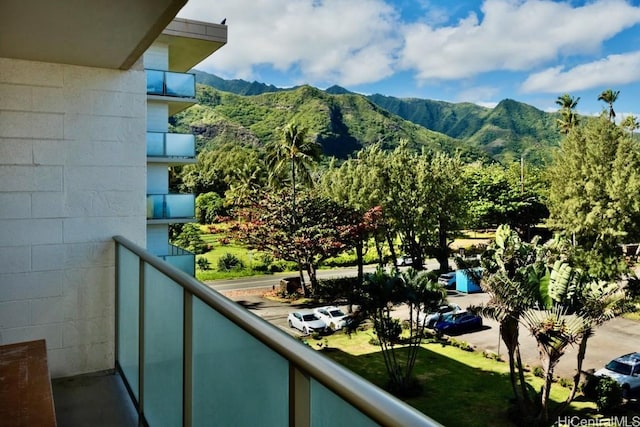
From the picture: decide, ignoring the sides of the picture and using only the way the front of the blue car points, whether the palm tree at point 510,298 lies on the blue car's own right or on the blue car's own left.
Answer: on the blue car's own left

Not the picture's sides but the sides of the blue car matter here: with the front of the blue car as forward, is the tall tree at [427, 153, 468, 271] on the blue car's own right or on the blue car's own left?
on the blue car's own right

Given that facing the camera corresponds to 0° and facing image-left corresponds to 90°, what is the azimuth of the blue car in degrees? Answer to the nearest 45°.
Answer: approximately 45°

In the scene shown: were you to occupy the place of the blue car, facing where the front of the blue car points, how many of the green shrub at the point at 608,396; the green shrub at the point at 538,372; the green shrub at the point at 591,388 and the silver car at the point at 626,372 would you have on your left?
4

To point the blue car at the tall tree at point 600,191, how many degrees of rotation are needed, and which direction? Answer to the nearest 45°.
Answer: approximately 180°

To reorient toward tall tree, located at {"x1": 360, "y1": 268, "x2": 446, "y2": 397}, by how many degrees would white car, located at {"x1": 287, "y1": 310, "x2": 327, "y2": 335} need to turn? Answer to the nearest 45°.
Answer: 0° — it already faces it

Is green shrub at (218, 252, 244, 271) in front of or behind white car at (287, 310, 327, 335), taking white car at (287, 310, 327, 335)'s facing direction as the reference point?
behind

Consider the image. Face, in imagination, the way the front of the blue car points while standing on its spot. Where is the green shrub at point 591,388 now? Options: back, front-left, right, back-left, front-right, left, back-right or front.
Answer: left

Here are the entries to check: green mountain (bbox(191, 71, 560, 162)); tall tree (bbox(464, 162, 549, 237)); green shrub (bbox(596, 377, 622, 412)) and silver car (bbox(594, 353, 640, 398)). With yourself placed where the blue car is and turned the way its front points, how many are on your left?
2

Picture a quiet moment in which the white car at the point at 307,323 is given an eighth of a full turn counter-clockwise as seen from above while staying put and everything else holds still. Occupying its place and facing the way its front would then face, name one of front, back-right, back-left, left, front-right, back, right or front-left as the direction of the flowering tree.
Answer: left

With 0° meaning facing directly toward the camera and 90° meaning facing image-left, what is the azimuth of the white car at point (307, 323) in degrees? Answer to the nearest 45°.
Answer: approximately 315°

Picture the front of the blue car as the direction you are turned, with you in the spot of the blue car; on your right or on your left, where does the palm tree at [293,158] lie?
on your right

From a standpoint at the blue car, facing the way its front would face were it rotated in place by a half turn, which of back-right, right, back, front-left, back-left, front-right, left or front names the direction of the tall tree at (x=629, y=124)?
front

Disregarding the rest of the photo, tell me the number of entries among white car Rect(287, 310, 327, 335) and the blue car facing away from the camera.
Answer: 0

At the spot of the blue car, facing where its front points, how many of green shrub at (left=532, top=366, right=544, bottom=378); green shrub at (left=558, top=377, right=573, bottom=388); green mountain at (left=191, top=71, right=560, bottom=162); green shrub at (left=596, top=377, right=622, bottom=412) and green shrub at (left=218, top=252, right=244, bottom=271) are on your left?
3

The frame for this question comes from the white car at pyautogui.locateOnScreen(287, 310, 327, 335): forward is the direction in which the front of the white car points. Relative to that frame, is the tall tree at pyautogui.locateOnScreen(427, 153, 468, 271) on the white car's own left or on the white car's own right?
on the white car's own left
